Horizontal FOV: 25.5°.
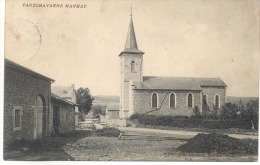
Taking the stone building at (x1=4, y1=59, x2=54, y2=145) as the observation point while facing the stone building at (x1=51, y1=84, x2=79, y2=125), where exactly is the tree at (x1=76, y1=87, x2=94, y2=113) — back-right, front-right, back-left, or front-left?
front-right

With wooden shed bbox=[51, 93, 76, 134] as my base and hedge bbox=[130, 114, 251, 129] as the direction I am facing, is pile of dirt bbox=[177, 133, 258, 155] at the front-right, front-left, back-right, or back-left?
front-right

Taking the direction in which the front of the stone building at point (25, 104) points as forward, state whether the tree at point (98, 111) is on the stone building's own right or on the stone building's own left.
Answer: on the stone building's own left

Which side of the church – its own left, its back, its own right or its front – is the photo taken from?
left

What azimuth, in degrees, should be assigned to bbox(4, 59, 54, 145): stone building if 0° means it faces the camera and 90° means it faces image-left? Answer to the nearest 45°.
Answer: approximately 315°

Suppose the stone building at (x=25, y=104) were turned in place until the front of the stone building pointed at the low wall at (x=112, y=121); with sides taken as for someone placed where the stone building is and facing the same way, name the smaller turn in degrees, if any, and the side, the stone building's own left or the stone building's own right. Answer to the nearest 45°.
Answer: approximately 90° to the stone building's own left

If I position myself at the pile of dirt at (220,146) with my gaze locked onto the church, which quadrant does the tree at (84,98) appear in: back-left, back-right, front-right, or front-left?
front-left
